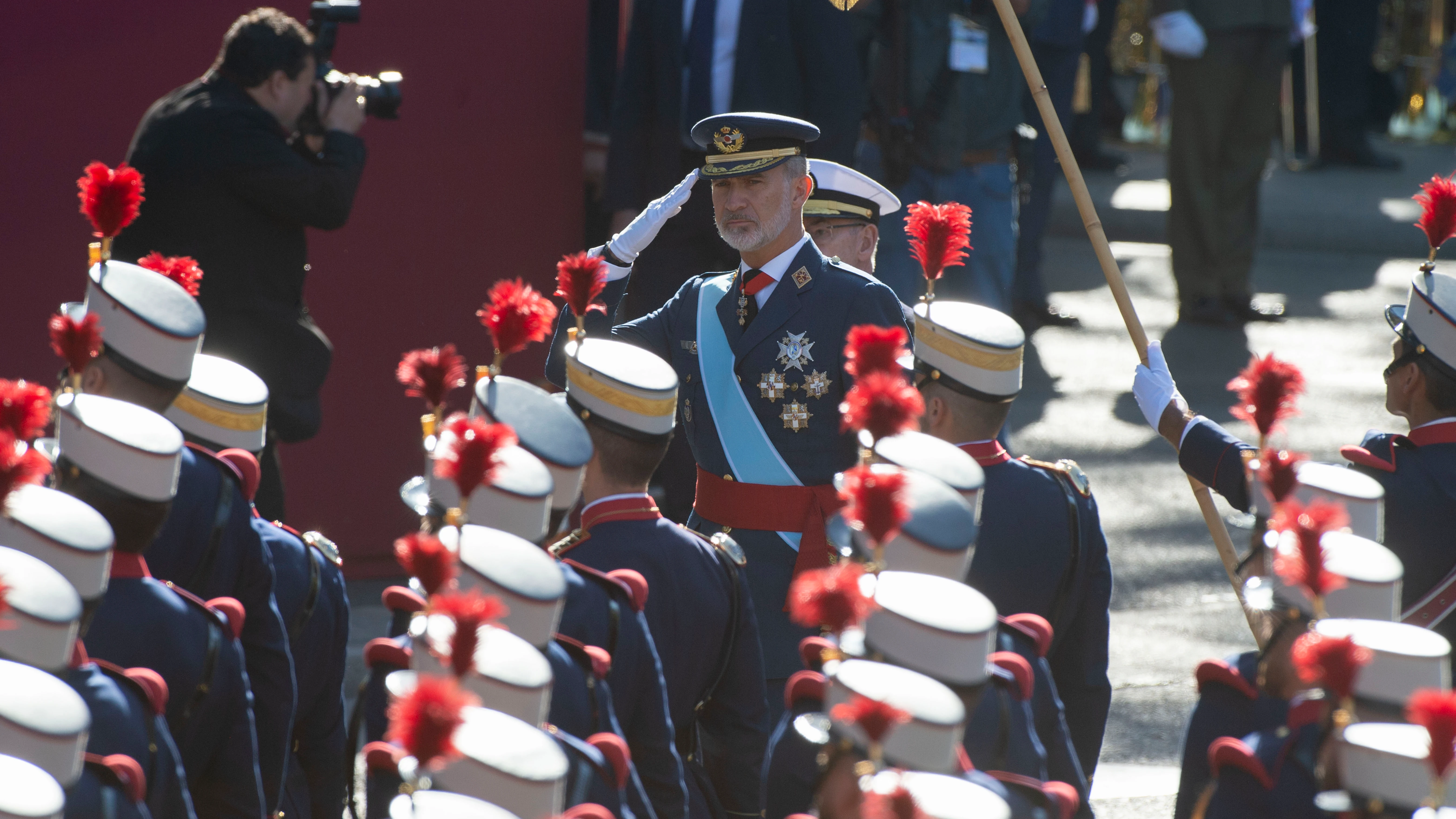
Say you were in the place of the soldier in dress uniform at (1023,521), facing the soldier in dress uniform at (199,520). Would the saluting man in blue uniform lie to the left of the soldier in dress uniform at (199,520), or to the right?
right

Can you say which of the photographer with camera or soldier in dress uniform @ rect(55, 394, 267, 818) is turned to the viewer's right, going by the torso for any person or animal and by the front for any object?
the photographer with camera

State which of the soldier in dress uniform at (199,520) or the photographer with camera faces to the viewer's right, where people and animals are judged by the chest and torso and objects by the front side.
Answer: the photographer with camera

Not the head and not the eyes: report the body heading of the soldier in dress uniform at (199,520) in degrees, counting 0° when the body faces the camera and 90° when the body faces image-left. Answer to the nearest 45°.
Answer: approximately 135°

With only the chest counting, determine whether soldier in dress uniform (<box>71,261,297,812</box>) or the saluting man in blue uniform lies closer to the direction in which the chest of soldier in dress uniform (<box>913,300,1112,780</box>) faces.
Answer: the saluting man in blue uniform

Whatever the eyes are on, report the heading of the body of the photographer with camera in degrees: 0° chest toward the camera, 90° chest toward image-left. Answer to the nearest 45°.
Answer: approximately 270°

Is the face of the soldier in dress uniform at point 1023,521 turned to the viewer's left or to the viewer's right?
to the viewer's left

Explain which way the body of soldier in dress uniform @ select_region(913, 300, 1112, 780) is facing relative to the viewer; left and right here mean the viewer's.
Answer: facing away from the viewer and to the left of the viewer

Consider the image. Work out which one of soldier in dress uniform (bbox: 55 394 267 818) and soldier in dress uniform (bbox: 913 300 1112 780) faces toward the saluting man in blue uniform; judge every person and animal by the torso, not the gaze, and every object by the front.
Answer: soldier in dress uniform (bbox: 913 300 1112 780)

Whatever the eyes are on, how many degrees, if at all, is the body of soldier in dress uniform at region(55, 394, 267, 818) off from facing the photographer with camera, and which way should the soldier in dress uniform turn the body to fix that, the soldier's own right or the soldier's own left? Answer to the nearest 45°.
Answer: approximately 45° to the soldier's own right

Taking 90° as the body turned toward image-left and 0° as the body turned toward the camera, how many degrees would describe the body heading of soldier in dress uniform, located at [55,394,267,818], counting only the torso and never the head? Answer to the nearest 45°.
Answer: approximately 135°
